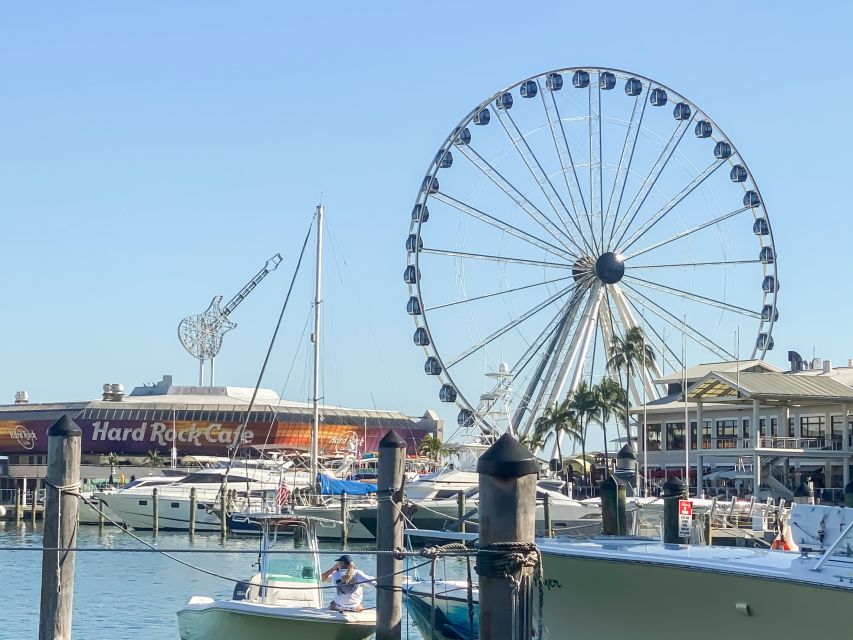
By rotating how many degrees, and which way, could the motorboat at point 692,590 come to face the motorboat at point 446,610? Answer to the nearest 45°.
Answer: approximately 45° to its right

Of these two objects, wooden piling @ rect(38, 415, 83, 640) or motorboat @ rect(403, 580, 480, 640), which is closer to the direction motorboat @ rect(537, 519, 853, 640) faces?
the wooden piling

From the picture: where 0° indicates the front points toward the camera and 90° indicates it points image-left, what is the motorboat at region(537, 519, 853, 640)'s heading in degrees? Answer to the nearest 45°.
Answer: approximately 90°

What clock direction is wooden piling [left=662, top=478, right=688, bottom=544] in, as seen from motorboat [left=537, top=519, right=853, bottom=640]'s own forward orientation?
The wooden piling is roughly at 3 o'clock from the motorboat.

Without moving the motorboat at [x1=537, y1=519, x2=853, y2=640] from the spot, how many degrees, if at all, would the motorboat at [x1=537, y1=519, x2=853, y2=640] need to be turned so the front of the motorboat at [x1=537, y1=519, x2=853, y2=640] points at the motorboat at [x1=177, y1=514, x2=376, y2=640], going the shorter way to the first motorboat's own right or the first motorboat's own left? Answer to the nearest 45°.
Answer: approximately 45° to the first motorboat's own right

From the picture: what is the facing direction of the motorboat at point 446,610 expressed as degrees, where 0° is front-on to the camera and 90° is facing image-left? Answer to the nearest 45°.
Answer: approximately 45°
